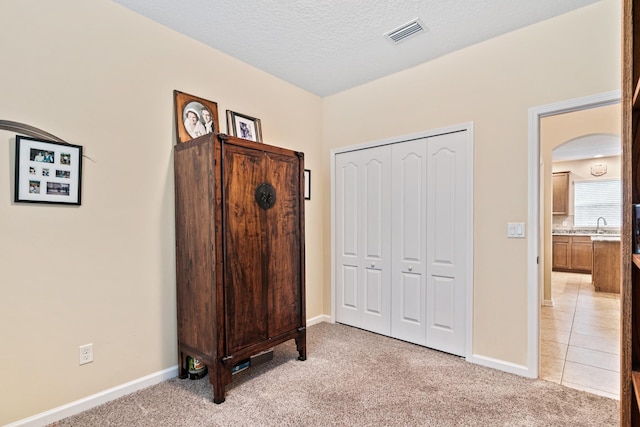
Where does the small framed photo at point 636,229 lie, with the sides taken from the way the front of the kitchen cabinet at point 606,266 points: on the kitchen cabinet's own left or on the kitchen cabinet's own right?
on the kitchen cabinet's own left

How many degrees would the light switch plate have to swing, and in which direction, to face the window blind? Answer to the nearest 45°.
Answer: approximately 180°

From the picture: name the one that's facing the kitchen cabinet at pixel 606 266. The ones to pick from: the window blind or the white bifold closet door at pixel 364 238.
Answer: the window blind

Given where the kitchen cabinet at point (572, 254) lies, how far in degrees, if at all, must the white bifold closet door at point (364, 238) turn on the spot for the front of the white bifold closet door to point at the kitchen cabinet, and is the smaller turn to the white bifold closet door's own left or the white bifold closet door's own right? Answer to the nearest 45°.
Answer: approximately 180°

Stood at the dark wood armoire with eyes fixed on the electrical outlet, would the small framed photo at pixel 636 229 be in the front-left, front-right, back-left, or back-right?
back-left

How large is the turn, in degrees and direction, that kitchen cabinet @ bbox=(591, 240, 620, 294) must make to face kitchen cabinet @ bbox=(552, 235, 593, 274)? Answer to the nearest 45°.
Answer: approximately 90° to its right

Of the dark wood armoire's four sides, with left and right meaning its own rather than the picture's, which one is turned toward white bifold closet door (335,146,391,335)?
left

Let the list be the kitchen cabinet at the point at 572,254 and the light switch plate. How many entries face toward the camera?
2

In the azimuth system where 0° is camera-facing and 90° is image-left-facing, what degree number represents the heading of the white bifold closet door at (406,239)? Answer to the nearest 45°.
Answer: approximately 45°

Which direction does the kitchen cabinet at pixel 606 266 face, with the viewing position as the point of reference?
facing to the left of the viewer

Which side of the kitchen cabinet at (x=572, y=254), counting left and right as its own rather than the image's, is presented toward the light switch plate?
front
